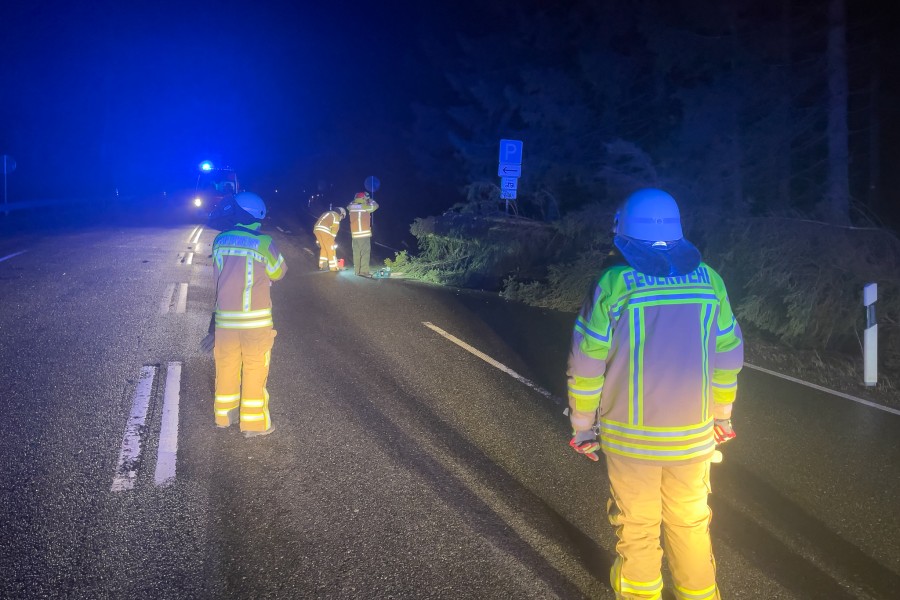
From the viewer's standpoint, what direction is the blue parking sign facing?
toward the camera

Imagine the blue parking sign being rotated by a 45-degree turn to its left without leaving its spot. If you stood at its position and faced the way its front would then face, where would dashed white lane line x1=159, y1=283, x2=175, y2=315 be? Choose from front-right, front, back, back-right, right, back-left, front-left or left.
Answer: right

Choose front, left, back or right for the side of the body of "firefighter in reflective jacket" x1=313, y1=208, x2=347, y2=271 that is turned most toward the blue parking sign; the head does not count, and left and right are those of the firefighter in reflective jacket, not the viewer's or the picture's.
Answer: front

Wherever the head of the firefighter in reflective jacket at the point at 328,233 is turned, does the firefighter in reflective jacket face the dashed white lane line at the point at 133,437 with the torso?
no

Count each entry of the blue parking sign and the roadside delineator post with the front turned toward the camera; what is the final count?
2

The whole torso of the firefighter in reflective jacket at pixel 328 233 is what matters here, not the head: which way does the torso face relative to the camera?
to the viewer's right

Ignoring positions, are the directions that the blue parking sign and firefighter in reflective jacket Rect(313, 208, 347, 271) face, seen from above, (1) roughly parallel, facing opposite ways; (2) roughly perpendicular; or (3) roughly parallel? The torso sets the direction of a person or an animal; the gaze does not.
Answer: roughly perpendicular

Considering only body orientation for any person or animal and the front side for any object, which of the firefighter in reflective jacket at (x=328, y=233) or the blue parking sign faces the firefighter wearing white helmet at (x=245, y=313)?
the blue parking sign

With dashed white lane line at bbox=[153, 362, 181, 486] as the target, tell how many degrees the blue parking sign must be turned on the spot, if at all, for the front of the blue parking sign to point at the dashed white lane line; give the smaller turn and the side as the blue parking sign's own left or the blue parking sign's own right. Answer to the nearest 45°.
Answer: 0° — it already faces it

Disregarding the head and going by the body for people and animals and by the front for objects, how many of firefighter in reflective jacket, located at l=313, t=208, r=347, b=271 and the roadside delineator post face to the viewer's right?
1

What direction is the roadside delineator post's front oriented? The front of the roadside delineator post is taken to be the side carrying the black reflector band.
toward the camera

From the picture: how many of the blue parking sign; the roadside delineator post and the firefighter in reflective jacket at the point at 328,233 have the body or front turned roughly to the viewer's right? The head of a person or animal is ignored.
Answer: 1
